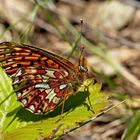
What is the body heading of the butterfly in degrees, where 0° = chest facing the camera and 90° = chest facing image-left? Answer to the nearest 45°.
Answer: approximately 270°
